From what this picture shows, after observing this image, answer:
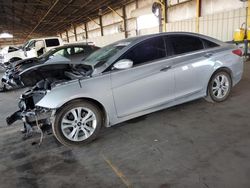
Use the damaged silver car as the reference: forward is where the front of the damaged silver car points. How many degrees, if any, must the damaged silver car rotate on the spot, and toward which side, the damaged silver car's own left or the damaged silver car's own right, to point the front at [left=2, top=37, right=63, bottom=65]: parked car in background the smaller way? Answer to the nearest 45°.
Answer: approximately 90° to the damaged silver car's own right

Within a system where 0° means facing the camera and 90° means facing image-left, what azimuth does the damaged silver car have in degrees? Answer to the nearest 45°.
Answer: approximately 45°
